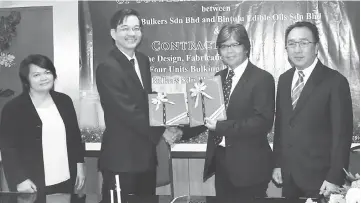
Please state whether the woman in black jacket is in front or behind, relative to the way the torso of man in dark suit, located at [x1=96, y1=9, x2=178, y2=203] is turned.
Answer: behind

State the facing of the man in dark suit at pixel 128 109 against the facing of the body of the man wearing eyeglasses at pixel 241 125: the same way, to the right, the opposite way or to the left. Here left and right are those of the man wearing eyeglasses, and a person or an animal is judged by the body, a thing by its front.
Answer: to the left

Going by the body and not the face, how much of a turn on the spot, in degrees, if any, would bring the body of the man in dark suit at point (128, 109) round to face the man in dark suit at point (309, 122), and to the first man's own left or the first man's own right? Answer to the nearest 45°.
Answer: approximately 45° to the first man's own left

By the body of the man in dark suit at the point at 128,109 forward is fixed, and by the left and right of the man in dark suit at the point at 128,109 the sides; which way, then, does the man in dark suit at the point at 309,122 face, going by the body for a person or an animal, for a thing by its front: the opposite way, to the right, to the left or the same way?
to the right

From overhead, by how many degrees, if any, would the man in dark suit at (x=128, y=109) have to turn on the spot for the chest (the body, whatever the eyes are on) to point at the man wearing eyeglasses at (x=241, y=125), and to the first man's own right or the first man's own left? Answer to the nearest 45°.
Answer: approximately 45° to the first man's own left

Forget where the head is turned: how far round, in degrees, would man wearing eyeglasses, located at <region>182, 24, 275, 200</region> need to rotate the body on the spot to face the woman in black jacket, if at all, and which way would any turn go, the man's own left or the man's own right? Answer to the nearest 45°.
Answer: approximately 45° to the man's own right

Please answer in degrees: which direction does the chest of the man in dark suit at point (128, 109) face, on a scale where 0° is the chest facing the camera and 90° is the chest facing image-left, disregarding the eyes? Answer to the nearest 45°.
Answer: approximately 315°

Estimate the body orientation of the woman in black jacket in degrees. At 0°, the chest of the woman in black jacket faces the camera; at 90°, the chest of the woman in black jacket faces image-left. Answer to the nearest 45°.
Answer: approximately 315°
